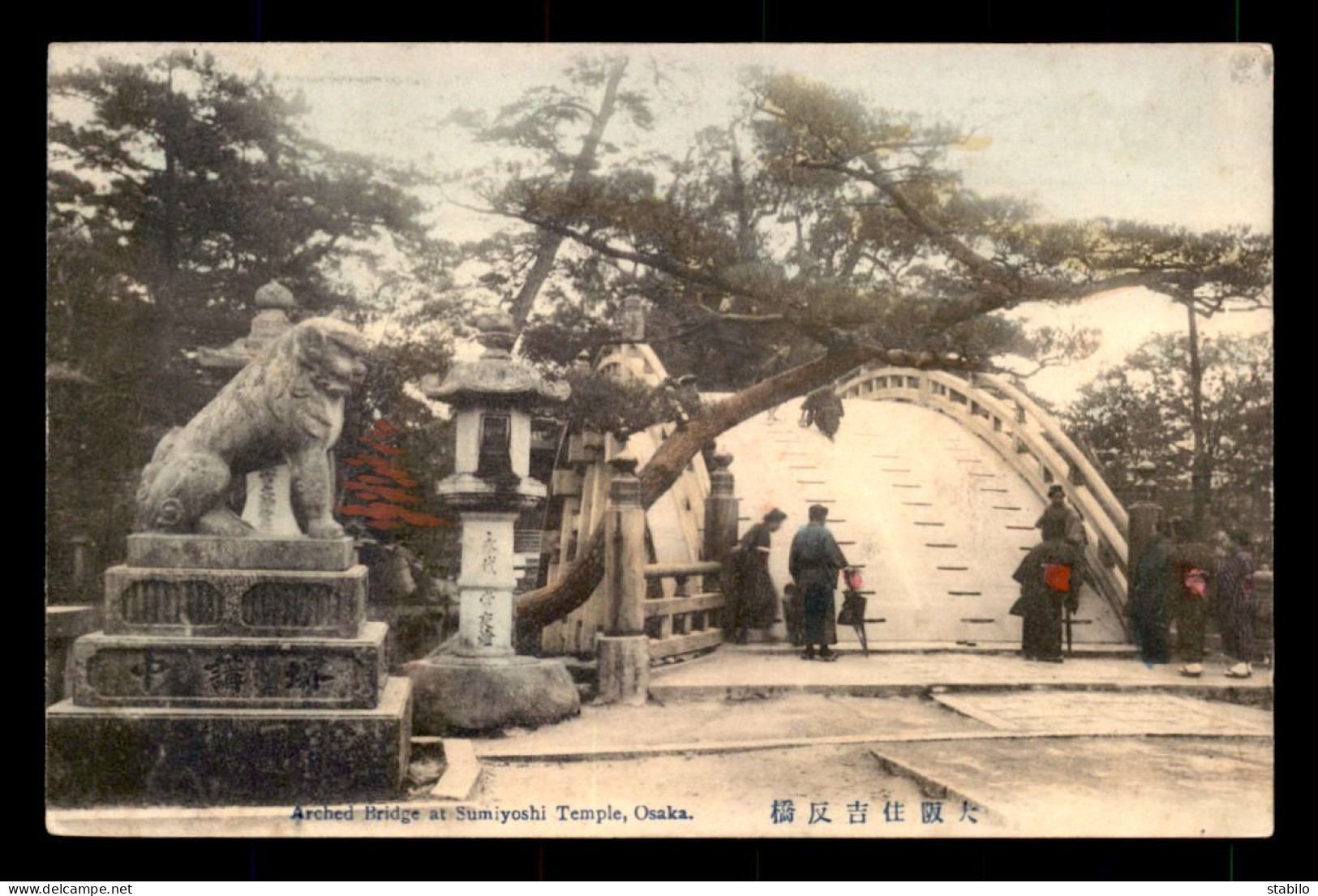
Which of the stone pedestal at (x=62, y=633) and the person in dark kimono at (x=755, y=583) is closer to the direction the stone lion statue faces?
the person in dark kimono

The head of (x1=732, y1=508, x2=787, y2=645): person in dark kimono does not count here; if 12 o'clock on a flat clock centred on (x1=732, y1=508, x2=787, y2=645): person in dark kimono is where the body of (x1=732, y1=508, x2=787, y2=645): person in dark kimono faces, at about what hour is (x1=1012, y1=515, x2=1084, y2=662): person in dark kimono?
(x1=1012, y1=515, x2=1084, y2=662): person in dark kimono is roughly at 12 o'clock from (x1=732, y1=508, x2=787, y2=645): person in dark kimono.

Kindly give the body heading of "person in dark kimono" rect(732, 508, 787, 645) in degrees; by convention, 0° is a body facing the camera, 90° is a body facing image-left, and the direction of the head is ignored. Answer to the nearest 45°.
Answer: approximately 270°

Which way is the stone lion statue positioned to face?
to the viewer's right

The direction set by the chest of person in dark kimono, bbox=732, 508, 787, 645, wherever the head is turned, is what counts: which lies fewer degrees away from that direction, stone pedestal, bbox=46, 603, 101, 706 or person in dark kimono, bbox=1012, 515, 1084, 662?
the person in dark kimono

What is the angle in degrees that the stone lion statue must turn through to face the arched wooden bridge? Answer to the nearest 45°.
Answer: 0° — it already faces it

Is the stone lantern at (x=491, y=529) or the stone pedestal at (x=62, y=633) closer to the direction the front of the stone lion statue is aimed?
the stone lantern
